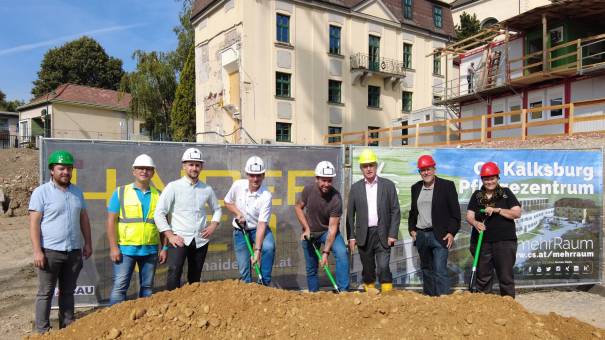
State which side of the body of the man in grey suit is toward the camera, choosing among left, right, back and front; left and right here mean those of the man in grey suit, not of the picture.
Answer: front

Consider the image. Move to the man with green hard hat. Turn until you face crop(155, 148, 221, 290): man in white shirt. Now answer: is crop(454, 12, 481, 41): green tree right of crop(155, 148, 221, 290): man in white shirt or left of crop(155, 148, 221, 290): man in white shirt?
left

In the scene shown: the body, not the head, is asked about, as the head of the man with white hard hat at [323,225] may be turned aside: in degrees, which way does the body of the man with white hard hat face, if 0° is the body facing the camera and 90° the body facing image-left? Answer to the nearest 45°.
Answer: approximately 0°

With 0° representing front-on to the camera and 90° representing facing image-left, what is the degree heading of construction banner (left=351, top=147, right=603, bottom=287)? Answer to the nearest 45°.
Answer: approximately 0°

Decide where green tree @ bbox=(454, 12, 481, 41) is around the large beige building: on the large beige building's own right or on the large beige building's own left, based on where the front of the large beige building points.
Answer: on the large beige building's own left

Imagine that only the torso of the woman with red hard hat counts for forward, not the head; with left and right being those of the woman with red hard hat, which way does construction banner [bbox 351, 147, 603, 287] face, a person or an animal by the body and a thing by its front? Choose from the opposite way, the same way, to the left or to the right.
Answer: the same way

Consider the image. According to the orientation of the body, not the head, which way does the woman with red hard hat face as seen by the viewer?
toward the camera

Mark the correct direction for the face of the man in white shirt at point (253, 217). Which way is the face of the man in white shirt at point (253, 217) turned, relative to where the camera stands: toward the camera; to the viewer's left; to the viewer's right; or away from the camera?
toward the camera

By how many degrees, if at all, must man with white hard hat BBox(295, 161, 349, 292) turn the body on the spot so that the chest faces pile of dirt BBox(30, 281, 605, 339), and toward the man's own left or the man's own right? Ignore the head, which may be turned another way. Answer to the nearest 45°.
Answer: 0° — they already face it

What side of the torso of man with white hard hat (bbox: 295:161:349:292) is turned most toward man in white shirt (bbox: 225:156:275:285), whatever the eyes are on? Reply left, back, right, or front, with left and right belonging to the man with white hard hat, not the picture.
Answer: right

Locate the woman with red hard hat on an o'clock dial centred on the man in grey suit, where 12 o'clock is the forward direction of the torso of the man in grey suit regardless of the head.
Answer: The woman with red hard hat is roughly at 9 o'clock from the man in grey suit.

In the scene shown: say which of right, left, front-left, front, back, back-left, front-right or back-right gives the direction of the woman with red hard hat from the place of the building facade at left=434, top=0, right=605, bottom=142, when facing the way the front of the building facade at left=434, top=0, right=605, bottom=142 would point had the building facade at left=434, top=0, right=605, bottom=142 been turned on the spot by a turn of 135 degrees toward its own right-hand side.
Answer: back

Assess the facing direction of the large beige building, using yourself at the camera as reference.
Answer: facing the viewer and to the right of the viewer

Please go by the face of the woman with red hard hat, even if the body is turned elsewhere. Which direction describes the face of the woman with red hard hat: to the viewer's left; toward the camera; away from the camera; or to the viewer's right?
toward the camera

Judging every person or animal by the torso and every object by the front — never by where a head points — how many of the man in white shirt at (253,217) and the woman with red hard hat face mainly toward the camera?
2

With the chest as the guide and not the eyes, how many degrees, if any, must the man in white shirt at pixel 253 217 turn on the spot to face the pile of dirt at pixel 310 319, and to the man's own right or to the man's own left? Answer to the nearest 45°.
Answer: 0° — they already face it

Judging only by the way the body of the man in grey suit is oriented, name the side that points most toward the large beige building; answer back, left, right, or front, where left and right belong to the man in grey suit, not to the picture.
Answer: back

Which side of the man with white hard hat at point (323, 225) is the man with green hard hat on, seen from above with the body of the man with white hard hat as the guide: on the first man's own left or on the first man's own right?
on the first man's own right

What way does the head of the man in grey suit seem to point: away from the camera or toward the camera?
toward the camera
